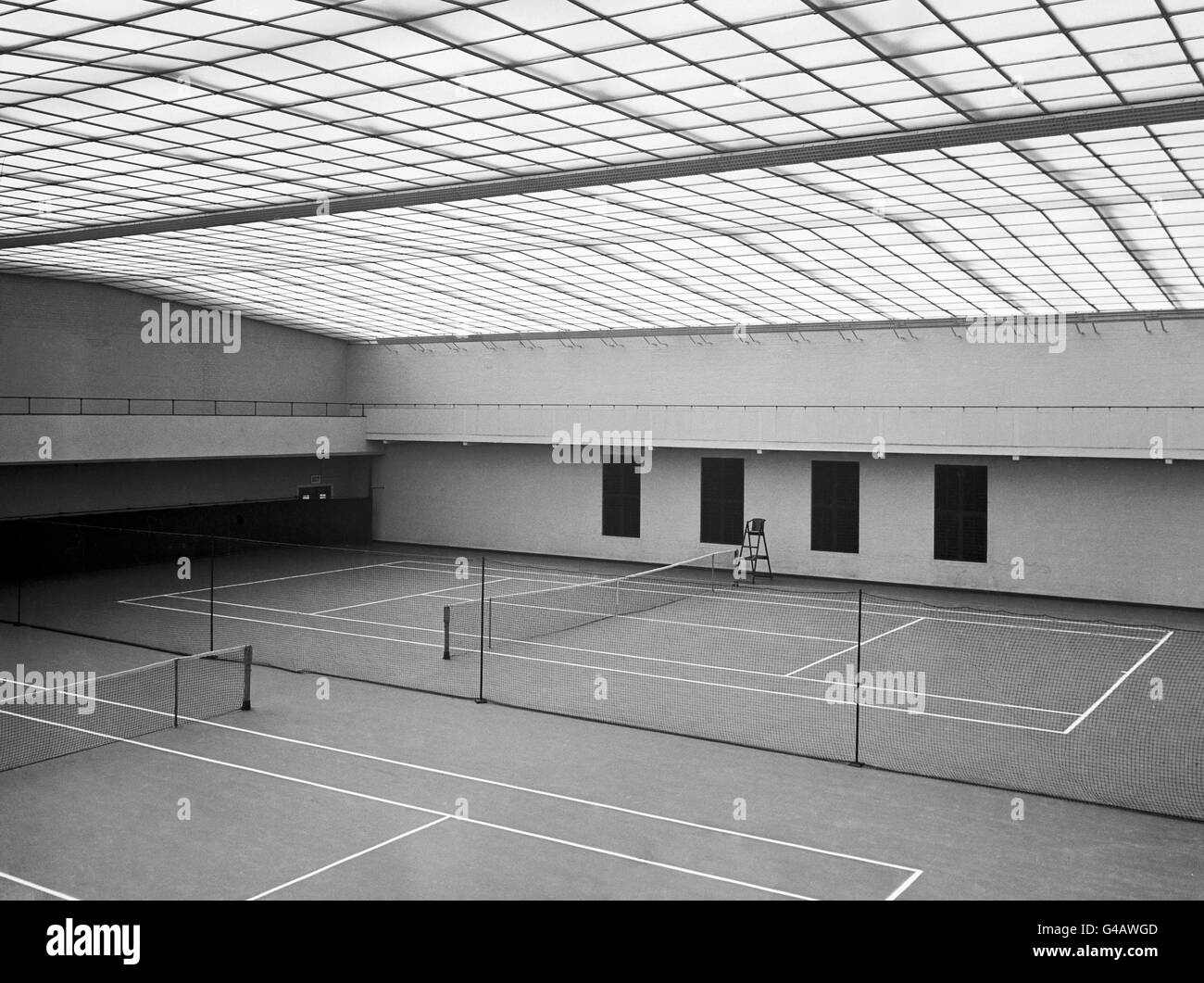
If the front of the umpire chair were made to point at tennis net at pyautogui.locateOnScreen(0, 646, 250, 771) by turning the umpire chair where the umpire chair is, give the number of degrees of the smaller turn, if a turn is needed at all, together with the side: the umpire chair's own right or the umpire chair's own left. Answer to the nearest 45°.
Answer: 0° — it already faces it

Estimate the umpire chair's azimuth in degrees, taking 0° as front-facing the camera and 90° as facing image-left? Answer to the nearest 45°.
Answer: approximately 45°
